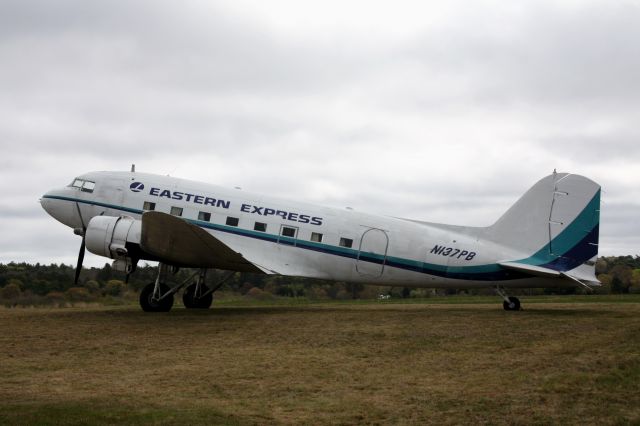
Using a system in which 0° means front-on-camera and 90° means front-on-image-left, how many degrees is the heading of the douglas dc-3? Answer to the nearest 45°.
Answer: approximately 90°
